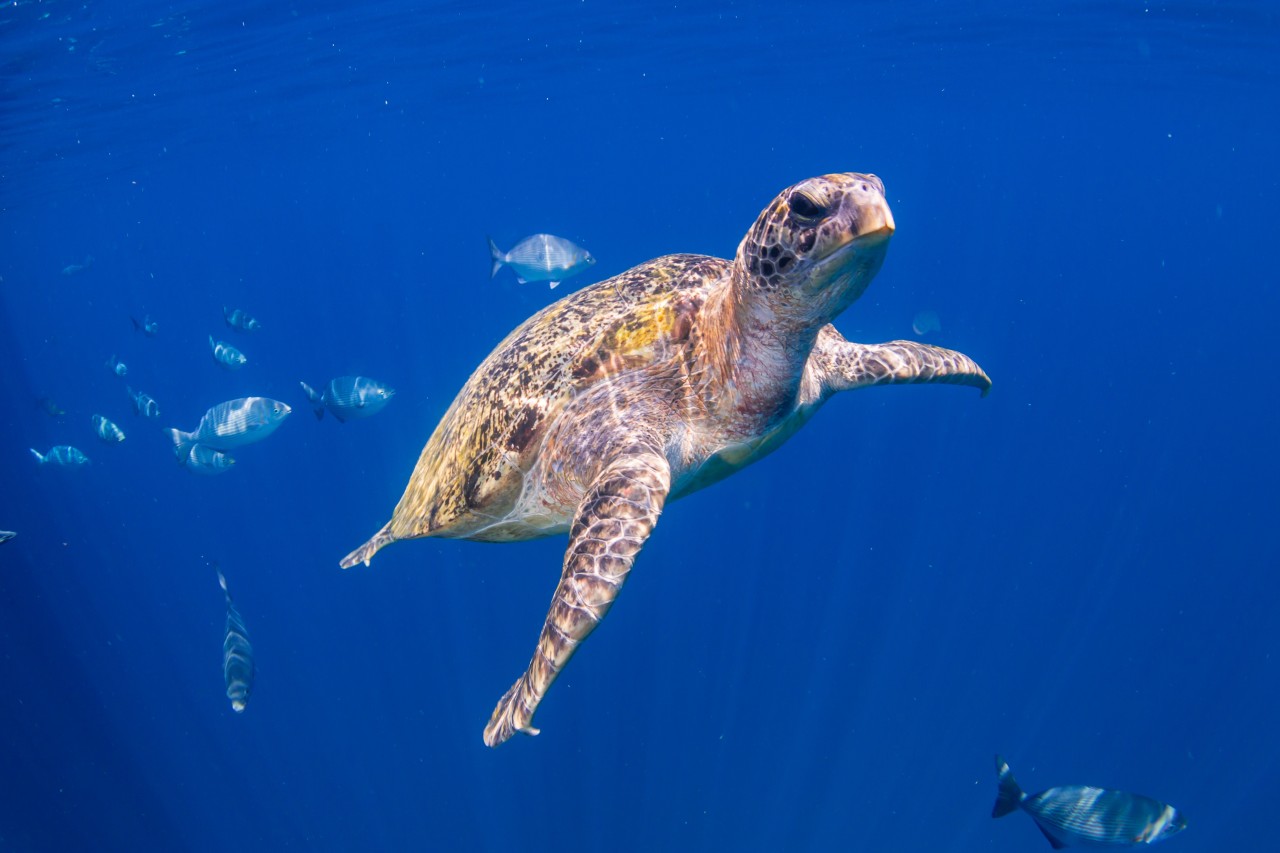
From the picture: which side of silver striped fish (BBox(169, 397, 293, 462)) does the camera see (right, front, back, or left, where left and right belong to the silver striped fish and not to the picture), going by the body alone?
right

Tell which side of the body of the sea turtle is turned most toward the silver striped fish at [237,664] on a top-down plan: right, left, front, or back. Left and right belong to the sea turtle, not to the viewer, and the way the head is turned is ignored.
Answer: back

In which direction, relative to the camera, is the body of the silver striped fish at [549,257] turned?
to the viewer's right

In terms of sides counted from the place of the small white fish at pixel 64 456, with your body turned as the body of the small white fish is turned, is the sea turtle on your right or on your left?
on your right

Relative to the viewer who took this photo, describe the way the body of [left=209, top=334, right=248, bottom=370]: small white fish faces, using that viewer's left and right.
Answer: facing to the right of the viewer

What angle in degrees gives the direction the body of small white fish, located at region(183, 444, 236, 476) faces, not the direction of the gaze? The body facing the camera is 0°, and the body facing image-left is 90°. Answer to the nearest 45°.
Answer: approximately 270°

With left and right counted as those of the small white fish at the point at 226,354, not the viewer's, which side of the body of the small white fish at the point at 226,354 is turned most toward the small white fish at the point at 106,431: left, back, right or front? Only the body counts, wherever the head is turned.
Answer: back

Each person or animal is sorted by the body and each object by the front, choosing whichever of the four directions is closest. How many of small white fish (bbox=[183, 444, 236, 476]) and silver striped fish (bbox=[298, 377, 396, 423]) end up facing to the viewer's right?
2

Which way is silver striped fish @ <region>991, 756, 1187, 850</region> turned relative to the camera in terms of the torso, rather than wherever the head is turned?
to the viewer's right

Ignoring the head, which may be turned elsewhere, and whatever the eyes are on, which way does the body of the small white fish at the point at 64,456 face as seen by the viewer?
to the viewer's right
